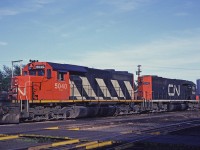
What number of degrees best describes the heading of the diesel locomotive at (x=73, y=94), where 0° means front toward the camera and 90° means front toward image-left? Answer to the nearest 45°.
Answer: approximately 45°
